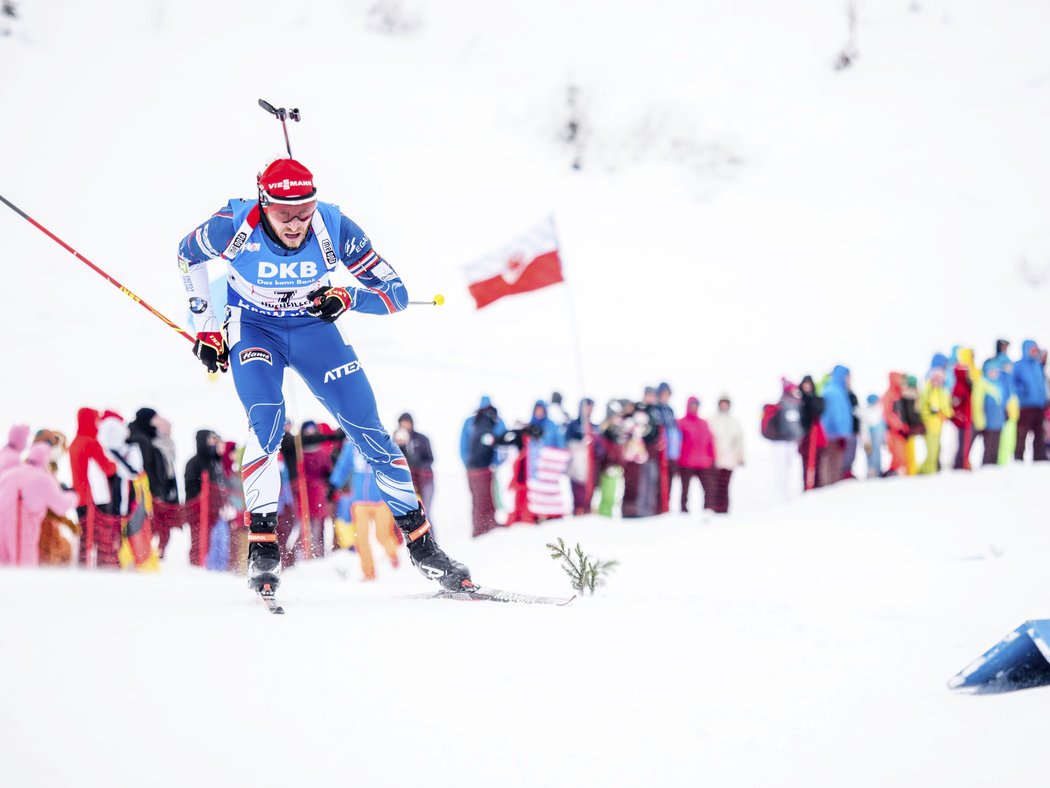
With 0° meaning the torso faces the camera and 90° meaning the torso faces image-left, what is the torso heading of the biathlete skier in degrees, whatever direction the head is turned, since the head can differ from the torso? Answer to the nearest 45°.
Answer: approximately 0°

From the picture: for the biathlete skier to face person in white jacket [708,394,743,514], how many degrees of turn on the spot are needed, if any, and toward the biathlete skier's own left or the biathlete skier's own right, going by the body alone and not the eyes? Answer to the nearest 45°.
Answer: approximately 135° to the biathlete skier's own left

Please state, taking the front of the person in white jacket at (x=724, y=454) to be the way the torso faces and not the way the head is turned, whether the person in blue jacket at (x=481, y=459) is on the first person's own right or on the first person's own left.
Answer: on the first person's own right

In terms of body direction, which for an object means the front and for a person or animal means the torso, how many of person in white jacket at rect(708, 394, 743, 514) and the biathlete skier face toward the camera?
2

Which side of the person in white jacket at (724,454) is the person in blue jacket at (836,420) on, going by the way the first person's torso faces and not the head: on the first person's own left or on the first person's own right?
on the first person's own left

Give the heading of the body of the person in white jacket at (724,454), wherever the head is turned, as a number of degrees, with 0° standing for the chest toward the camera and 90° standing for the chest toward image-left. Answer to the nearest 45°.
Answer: approximately 0°

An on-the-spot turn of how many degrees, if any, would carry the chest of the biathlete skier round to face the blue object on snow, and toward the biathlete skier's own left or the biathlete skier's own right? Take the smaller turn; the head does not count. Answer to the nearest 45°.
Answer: approximately 45° to the biathlete skier's own left

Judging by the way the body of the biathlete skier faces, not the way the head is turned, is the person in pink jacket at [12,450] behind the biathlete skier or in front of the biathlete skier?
behind

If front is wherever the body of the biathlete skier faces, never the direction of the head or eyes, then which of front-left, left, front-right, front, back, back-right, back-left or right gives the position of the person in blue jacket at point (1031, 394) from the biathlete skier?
back-left
